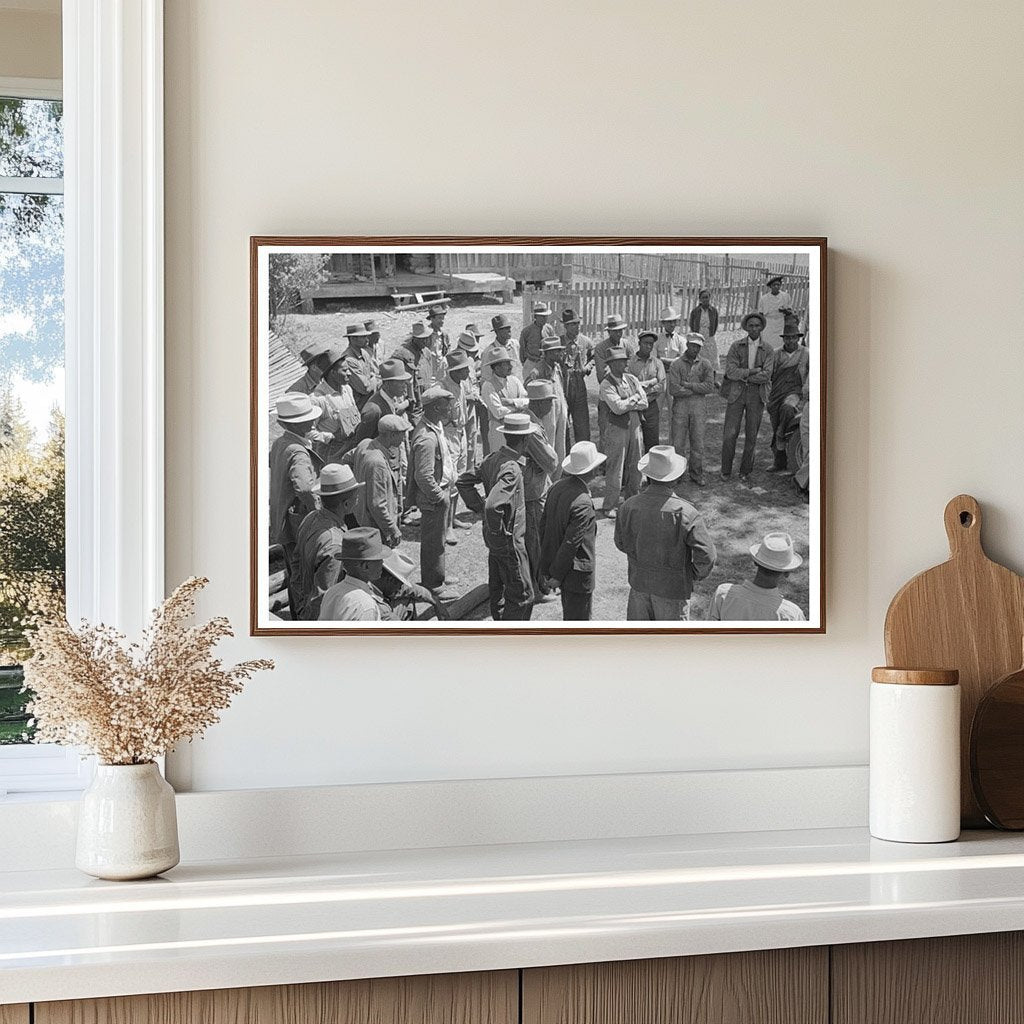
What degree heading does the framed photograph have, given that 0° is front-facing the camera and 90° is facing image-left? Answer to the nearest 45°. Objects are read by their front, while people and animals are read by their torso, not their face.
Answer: approximately 0°
